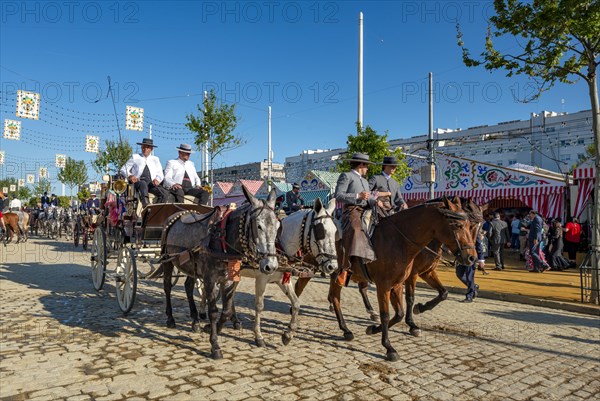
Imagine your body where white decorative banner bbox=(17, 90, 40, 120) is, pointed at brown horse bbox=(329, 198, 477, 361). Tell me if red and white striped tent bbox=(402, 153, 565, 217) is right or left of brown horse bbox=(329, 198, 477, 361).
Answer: left

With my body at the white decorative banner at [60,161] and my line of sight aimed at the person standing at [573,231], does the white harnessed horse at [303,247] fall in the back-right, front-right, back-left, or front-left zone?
front-right

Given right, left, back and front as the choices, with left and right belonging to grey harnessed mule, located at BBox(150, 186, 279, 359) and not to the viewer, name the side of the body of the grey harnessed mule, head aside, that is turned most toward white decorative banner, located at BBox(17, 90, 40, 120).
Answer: back

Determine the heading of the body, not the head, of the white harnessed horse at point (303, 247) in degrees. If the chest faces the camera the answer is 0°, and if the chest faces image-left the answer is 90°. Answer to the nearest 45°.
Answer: approximately 315°

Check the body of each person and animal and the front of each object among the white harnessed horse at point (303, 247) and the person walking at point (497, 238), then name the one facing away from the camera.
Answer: the person walking

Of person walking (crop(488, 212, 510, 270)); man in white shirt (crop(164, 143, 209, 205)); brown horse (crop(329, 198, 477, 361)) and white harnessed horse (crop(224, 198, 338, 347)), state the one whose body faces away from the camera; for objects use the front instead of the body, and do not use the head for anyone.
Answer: the person walking

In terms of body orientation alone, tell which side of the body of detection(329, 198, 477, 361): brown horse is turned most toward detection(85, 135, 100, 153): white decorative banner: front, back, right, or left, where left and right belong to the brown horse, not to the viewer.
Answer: back

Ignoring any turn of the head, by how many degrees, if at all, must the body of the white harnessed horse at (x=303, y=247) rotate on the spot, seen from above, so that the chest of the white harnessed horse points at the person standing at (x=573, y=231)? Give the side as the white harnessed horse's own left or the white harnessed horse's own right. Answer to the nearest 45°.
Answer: approximately 90° to the white harnessed horse's own left

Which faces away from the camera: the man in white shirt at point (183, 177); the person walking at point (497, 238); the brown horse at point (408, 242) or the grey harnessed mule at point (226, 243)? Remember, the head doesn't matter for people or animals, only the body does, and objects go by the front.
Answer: the person walking
